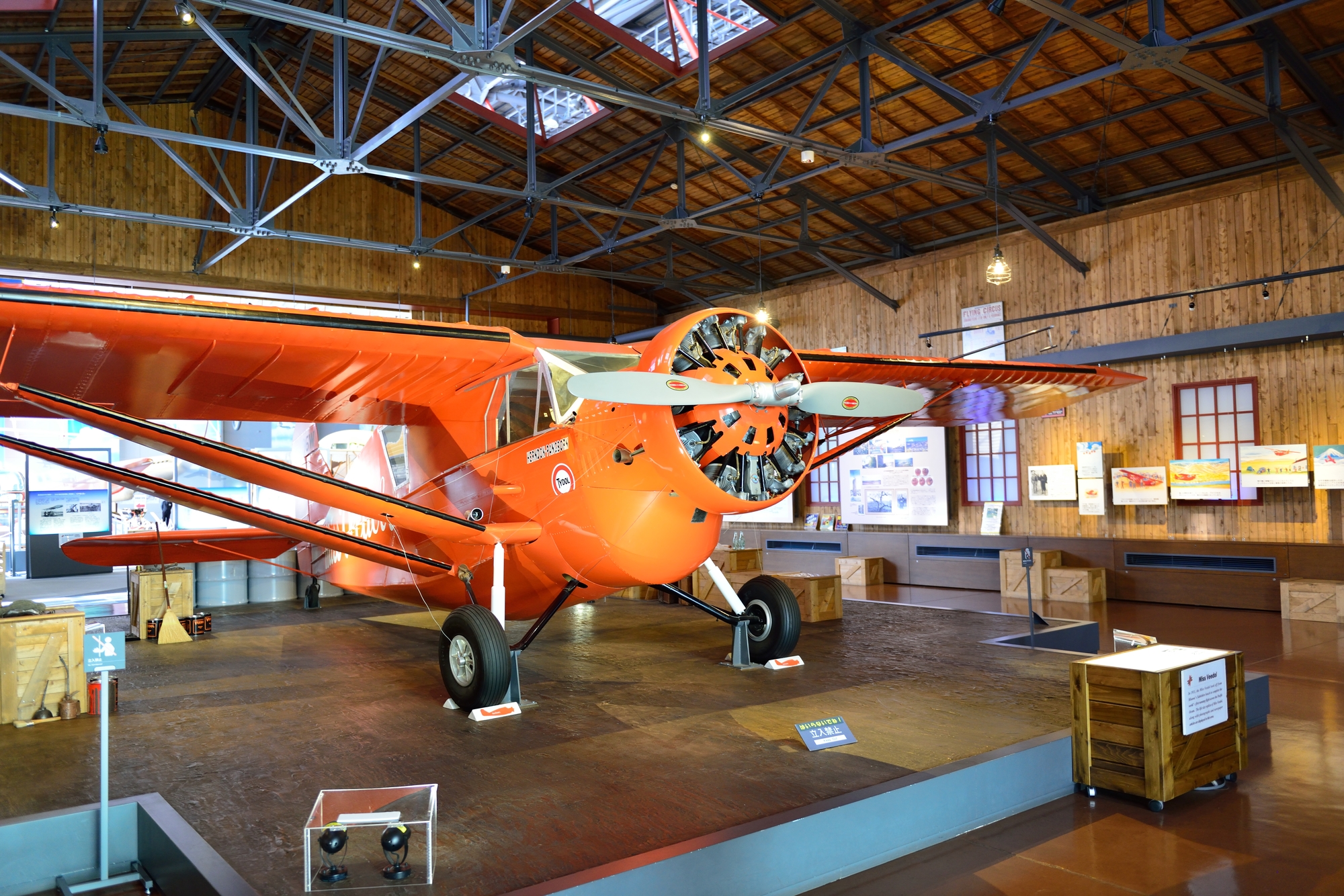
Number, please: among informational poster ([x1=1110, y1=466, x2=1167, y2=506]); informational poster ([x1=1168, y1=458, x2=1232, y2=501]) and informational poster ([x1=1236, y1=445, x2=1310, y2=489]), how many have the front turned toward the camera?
3

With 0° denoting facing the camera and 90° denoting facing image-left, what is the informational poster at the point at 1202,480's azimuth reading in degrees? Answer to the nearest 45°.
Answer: approximately 0°

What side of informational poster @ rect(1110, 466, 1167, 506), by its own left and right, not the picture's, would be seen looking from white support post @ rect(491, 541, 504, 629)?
front

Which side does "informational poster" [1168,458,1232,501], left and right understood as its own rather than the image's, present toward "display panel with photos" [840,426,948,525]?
right

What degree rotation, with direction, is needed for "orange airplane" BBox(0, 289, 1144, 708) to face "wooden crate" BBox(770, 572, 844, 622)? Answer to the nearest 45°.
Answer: approximately 90° to its left

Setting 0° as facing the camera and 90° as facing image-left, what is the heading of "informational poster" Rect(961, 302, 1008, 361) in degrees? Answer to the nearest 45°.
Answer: approximately 45°

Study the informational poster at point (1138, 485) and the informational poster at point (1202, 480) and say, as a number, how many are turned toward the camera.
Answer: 2

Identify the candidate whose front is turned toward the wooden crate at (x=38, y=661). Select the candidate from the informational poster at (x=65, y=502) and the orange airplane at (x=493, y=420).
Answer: the informational poster

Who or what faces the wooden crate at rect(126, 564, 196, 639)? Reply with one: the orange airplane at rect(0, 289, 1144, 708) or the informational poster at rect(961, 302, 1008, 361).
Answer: the informational poster

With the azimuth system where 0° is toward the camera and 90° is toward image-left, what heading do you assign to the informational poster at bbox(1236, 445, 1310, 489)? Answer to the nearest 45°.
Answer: approximately 0°

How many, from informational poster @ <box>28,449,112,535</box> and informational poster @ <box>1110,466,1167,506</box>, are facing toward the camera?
2

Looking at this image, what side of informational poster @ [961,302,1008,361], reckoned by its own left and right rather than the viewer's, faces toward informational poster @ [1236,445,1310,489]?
left

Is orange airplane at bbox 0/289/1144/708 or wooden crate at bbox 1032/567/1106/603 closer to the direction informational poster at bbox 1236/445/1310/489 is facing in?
the orange airplane

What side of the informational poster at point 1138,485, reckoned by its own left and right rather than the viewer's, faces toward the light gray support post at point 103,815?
front
